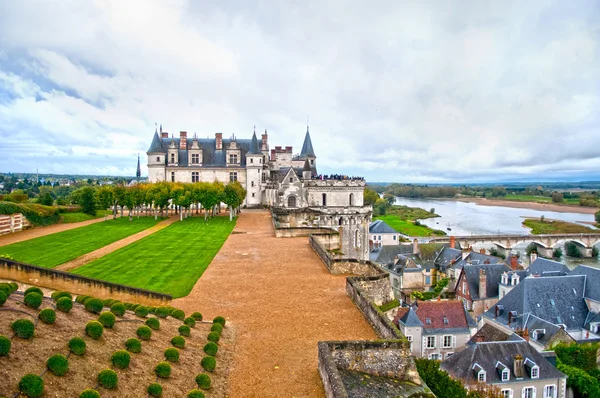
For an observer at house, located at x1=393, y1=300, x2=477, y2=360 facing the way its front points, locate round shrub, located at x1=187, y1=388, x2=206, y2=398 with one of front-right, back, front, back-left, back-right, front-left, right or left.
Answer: front

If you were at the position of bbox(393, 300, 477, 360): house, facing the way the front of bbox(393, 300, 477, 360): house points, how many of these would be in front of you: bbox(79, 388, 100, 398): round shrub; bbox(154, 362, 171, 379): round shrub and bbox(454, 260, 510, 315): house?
2

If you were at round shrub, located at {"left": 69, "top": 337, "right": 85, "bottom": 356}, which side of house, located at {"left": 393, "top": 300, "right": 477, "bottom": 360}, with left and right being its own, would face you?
front

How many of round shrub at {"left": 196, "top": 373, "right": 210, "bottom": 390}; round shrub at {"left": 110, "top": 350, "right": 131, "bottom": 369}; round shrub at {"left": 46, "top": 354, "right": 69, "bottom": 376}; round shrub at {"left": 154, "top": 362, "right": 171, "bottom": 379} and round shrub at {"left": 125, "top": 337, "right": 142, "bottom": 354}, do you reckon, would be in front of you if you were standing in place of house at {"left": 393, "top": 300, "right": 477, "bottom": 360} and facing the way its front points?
5

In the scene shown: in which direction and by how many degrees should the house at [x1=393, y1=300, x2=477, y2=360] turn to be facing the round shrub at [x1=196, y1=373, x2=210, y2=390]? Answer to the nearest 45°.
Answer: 0° — it already faces it

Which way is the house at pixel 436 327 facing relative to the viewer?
toward the camera

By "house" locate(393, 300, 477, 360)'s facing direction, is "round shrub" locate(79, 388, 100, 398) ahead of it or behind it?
ahead

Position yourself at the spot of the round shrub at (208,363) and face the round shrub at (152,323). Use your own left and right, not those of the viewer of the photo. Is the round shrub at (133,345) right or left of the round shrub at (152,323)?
left

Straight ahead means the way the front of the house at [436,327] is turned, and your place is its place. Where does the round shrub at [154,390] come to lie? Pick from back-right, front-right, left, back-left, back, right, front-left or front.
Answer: front

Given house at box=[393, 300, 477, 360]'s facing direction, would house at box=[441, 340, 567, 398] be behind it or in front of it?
in front

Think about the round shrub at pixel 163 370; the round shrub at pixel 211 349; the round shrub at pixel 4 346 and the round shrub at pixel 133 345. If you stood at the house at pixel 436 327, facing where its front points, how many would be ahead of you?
4

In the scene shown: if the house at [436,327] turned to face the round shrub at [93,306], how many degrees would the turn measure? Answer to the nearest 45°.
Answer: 0° — it already faces it

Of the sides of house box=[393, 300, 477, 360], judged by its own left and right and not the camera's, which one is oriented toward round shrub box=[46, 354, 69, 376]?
front
